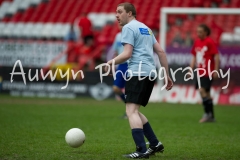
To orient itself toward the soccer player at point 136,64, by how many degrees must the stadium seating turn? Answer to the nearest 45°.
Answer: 0° — it already faces them

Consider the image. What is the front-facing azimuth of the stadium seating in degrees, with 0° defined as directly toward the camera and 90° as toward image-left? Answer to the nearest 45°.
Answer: approximately 0°

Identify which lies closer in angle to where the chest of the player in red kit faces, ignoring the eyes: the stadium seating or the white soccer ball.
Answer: the white soccer ball

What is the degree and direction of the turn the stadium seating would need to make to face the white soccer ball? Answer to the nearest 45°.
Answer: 0° — it already faces it

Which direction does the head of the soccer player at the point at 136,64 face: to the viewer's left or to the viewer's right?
to the viewer's left
